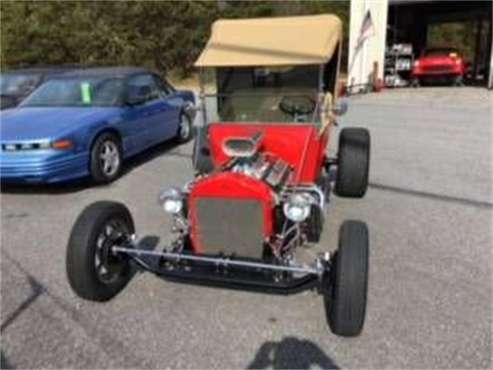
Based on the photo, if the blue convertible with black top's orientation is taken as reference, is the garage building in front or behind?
behind

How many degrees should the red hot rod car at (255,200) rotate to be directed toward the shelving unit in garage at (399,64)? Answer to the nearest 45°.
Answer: approximately 180°

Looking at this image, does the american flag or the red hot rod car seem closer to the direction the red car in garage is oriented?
the red hot rod car

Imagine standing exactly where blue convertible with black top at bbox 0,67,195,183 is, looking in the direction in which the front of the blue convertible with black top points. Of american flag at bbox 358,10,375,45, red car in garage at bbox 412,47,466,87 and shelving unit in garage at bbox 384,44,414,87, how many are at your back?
3

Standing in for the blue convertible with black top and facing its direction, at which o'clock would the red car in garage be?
The red car in garage is roughly at 6 o'clock from the blue convertible with black top.

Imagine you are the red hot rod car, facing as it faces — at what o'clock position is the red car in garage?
The red car in garage is roughly at 7 o'clock from the red hot rod car.

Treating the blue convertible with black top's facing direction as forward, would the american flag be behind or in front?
behind

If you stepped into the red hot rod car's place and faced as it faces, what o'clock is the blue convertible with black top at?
The blue convertible with black top is roughly at 5 o'clock from the red hot rod car.

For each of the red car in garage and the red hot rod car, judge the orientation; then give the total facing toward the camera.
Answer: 2

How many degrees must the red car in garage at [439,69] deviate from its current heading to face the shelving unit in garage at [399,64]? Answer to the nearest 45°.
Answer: approximately 90° to its right
